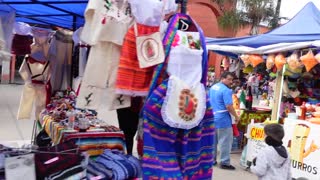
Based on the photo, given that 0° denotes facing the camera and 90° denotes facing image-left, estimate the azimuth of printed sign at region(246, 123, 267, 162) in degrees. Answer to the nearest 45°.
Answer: approximately 0°

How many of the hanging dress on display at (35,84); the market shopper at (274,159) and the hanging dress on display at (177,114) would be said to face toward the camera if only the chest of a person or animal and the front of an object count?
2

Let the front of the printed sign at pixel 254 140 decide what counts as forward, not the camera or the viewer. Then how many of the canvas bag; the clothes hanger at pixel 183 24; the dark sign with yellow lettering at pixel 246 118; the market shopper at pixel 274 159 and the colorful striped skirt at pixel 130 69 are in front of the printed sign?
4

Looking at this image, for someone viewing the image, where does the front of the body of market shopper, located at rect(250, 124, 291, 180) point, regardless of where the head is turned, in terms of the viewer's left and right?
facing away from the viewer and to the left of the viewer

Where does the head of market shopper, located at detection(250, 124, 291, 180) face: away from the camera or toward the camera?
away from the camera

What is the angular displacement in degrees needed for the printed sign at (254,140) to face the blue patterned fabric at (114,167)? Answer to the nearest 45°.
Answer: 0° — it already faces it

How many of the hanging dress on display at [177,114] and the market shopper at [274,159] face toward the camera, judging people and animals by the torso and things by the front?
1
